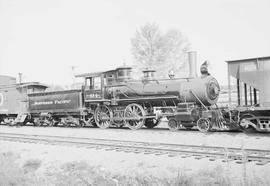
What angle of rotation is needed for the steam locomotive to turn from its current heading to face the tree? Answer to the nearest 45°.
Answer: approximately 135° to its left

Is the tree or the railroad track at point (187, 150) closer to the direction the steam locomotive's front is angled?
the railroad track
